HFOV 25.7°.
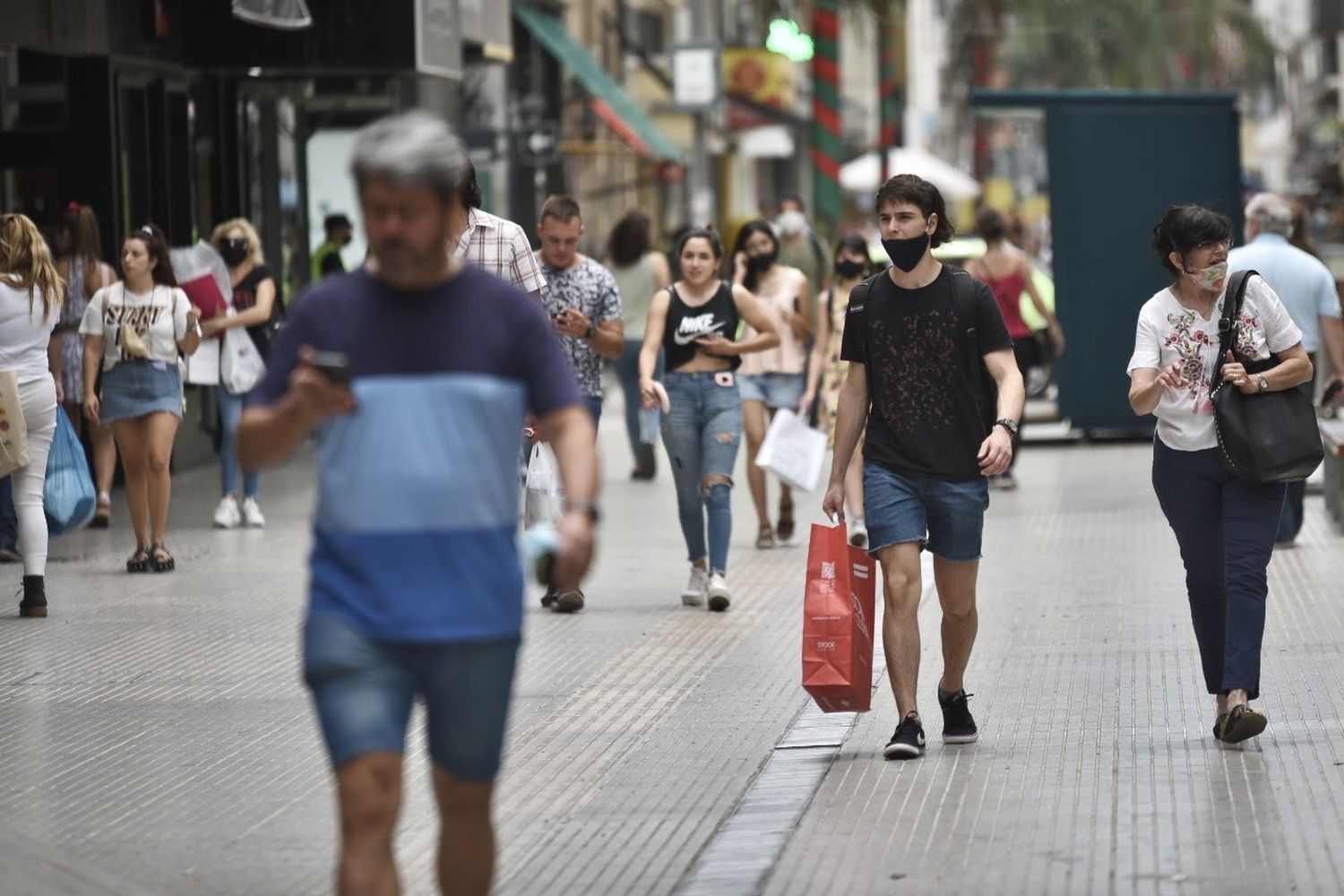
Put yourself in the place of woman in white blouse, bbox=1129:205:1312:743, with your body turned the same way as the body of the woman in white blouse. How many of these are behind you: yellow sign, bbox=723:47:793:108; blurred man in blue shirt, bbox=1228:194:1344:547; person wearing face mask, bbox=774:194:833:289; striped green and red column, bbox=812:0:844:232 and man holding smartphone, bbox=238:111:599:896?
4

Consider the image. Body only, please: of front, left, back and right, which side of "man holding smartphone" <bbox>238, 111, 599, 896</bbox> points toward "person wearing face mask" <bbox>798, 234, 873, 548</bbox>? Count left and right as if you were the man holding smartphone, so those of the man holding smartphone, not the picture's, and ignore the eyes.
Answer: back

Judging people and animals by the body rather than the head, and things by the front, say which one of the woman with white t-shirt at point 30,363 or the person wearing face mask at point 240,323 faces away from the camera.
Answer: the woman with white t-shirt

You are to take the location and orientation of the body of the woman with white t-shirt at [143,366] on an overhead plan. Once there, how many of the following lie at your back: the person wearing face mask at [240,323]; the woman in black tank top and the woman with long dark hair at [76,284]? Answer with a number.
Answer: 2

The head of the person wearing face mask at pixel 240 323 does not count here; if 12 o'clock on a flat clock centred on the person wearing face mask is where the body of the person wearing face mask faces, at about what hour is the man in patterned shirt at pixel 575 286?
The man in patterned shirt is roughly at 10 o'clock from the person wearing face mask.

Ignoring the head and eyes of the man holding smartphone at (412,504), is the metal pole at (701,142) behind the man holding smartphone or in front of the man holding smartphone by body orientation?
behind

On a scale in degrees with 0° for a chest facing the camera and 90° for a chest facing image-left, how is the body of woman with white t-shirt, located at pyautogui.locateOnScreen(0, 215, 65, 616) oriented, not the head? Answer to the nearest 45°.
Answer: approximately 180°

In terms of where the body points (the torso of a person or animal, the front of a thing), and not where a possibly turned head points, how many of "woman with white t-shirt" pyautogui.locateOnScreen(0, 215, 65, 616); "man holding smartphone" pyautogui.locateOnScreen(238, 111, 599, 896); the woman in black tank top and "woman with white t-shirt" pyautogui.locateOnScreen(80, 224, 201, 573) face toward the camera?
3

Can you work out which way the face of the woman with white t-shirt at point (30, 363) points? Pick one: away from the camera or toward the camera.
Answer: away from the camera

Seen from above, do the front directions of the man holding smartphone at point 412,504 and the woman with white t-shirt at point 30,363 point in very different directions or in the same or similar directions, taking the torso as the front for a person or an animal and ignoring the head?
very different directions

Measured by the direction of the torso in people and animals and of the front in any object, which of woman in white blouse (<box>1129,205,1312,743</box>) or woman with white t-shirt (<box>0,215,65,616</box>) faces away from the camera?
the woman with white t-shirt
